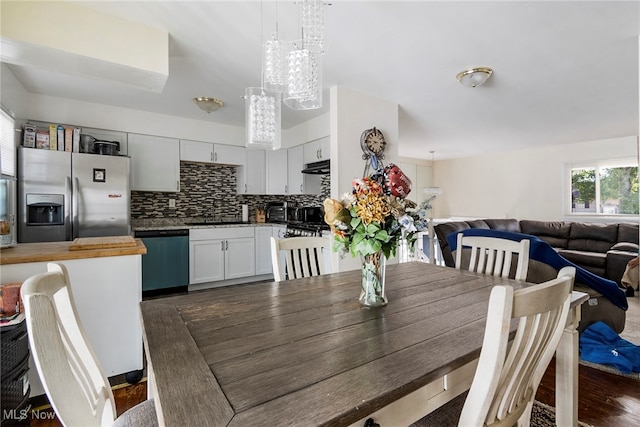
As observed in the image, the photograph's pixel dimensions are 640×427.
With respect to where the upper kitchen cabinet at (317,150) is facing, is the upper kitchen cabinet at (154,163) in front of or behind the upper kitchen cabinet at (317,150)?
in front

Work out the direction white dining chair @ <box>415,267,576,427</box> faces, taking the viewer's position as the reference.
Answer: facing away from the viewer and to the left of the viewer

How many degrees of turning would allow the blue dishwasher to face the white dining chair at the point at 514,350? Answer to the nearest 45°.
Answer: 0° — it already faces it

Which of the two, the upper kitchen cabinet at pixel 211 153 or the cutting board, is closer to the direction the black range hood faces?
the cutting board

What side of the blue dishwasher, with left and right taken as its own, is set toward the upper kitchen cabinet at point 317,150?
left

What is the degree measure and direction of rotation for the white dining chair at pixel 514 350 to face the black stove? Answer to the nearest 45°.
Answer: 0° — it already faces it

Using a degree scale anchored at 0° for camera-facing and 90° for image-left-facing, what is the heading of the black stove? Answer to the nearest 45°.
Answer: approximately 45°

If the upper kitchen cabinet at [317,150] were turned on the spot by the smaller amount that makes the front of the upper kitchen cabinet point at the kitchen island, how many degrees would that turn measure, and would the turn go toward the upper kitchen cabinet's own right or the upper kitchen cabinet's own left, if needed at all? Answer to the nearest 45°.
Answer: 0° — it already faces it

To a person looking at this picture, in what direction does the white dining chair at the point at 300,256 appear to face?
facing the viewer and to the right of the viewer

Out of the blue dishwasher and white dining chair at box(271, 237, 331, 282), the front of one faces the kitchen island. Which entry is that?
the blue dishwasher

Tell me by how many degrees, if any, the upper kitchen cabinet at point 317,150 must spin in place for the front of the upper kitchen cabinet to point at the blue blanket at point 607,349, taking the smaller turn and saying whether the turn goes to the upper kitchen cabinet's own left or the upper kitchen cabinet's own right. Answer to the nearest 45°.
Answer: approximately 90° to the upper kitchen cabinet's own left

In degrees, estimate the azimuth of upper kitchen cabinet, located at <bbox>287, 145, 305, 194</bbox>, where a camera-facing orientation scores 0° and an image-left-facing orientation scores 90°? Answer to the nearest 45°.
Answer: approximately 45°

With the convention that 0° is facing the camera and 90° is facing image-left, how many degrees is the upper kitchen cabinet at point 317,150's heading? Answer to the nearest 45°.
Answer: approximately 45°

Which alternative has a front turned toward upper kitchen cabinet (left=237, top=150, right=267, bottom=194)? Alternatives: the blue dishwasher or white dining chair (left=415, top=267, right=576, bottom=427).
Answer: the white dining chair

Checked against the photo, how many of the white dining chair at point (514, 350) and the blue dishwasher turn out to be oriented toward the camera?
1

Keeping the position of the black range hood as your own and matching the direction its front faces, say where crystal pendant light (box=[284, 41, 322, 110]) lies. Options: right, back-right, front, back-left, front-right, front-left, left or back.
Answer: front-left

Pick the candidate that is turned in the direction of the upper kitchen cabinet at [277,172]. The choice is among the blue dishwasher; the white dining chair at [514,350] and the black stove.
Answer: the white dining chair

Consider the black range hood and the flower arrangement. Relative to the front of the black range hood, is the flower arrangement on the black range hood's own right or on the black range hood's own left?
on the black range hood's own left

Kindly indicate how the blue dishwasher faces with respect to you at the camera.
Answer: facing the viewer
